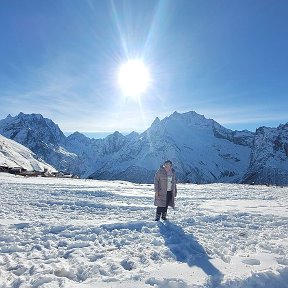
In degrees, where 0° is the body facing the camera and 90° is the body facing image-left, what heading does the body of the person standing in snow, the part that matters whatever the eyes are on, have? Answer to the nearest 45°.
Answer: approximately 315°
